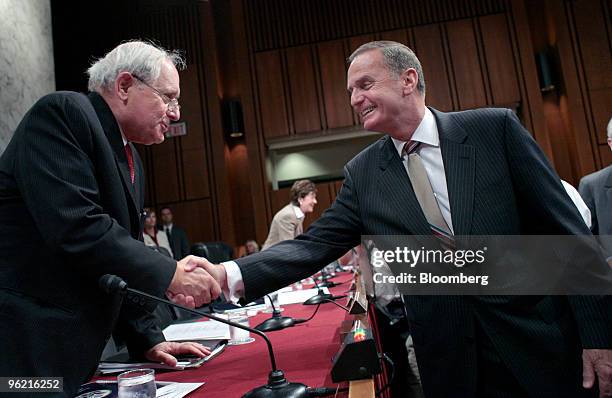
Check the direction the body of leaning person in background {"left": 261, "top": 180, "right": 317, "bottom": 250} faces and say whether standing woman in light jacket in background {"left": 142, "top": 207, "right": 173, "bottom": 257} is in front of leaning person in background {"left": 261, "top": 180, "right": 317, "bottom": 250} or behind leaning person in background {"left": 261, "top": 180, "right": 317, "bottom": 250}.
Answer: behind

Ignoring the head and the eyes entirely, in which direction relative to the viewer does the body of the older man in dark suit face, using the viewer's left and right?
facing to the right of the viewer

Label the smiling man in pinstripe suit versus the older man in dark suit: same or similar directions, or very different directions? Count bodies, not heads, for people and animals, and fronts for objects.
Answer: very different directions
